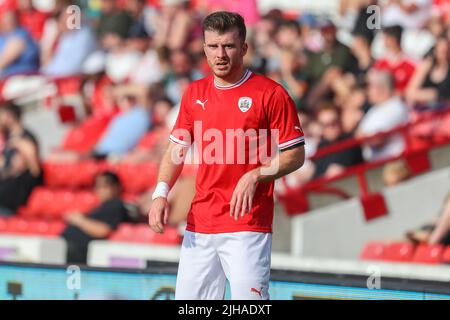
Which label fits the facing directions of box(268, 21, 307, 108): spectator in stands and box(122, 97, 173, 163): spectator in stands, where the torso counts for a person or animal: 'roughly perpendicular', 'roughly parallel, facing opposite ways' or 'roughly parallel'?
roughly parallel

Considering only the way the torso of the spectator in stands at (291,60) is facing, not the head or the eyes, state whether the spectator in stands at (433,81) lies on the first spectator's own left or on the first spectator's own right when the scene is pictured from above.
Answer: on the first spectator's own left

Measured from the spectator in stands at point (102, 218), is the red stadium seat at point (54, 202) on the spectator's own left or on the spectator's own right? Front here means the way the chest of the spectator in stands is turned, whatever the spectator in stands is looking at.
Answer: on the spectator's own right

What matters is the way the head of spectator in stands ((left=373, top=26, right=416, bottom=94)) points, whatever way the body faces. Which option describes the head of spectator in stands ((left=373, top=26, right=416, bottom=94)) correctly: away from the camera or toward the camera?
toward the camera

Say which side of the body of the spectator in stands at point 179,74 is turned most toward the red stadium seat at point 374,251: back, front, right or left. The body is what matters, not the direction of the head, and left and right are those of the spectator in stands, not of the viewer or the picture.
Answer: left

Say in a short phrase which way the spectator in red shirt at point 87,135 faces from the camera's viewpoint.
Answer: facing the viewer and to the left of the viewer

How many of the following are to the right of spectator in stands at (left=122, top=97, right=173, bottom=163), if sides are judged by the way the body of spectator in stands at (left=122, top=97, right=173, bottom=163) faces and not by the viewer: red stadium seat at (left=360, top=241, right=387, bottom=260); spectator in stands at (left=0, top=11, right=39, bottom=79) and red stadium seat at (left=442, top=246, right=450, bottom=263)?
1

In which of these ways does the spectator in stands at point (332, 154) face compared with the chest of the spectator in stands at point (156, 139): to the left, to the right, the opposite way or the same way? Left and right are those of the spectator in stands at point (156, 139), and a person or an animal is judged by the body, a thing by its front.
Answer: the same way

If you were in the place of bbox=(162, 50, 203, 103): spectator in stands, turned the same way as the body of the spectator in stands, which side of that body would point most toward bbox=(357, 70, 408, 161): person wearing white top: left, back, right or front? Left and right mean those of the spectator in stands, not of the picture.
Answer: left
